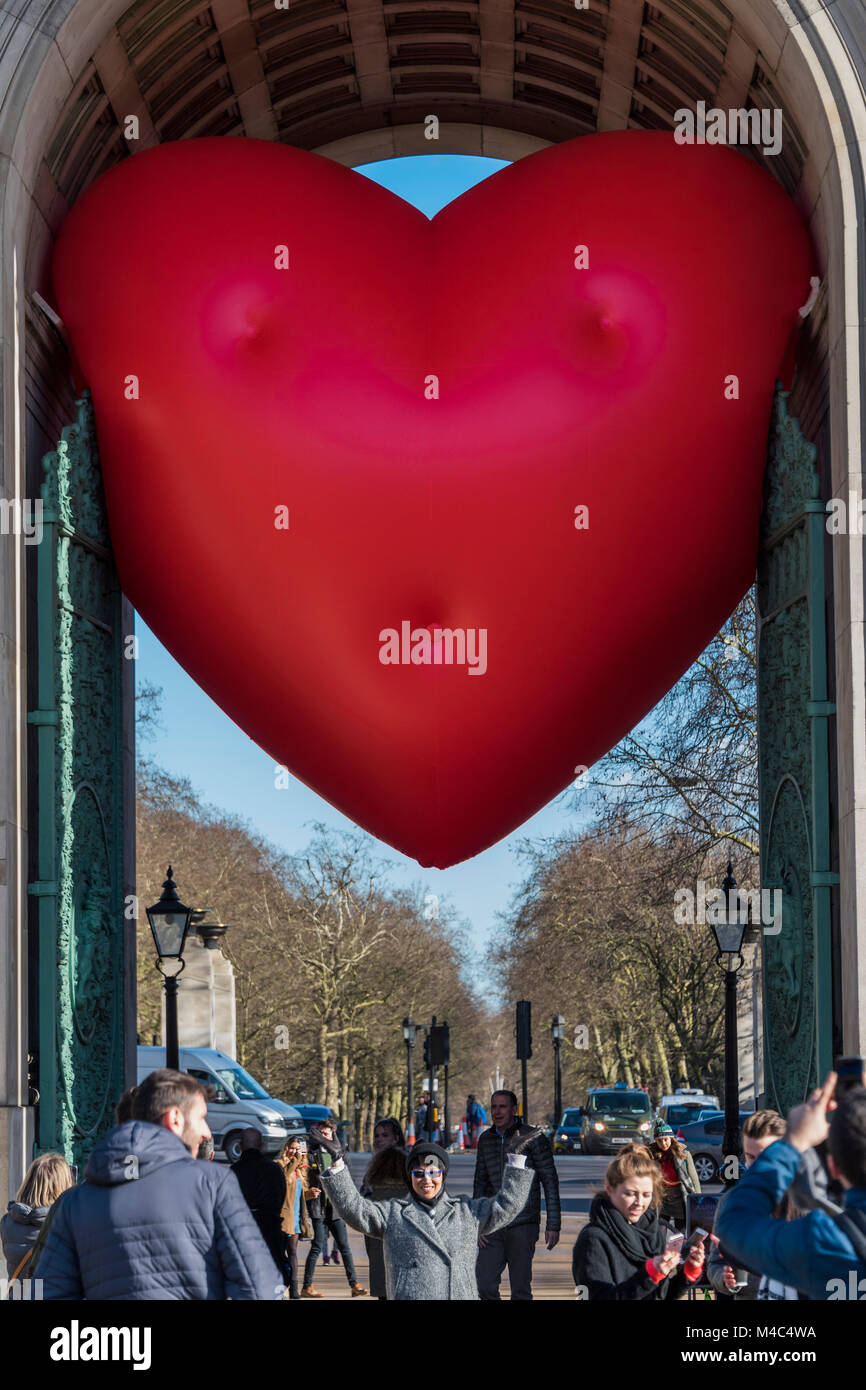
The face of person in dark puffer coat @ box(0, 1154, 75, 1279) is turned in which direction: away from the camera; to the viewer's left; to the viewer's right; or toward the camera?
away from the camera

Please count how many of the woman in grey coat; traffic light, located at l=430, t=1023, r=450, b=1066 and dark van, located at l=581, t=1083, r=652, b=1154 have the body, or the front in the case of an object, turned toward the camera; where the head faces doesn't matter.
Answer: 2

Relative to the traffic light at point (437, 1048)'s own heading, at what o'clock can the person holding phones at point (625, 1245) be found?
The person holding phones is roughly at 6 o'clock from the traffic light.

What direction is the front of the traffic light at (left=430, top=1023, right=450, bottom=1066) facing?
away from the camera

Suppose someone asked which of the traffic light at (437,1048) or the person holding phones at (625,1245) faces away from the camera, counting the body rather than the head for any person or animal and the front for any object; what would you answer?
the traffic light

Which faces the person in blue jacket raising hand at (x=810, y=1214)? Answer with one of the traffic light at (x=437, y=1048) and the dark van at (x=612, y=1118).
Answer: the dark van

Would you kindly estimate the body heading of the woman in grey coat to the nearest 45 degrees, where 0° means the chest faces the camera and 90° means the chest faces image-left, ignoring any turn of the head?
approximately 0°
